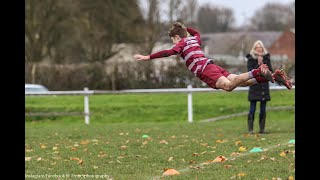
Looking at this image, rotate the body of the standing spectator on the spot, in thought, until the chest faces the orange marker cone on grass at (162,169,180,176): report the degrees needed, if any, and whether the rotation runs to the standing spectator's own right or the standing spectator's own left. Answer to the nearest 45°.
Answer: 0° — they already face it

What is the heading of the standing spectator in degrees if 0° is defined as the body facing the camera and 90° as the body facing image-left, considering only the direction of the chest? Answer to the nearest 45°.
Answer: approximately 0°

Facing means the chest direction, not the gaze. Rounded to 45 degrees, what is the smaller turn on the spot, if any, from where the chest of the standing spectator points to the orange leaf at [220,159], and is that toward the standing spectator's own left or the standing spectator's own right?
0° — they already face it
